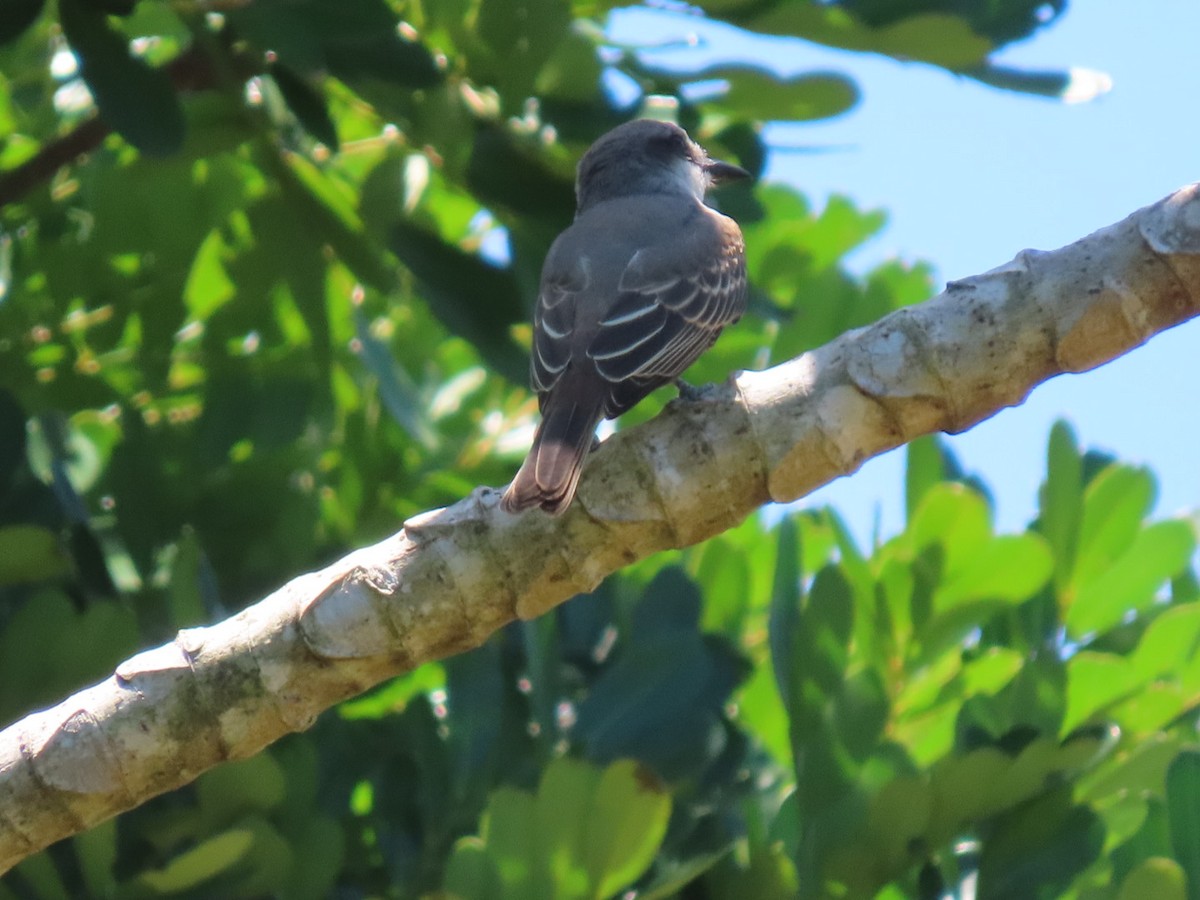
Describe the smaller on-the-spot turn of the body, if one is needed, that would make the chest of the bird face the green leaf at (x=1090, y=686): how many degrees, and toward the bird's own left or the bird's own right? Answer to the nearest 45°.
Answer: approximately 90° to the bird's own right

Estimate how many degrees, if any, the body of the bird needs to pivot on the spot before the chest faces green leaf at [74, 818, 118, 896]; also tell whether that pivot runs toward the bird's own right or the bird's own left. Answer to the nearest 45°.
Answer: approximately 90° to the bird's own left

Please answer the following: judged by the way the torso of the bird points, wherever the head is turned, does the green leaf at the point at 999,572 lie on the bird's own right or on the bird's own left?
on the bird's own right

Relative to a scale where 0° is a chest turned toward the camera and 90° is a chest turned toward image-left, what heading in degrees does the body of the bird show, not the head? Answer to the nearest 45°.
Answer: approximately 225°
